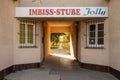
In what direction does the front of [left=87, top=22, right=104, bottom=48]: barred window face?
toward the camera

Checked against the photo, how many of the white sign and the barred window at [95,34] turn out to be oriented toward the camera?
2

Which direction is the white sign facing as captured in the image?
toward the camera
